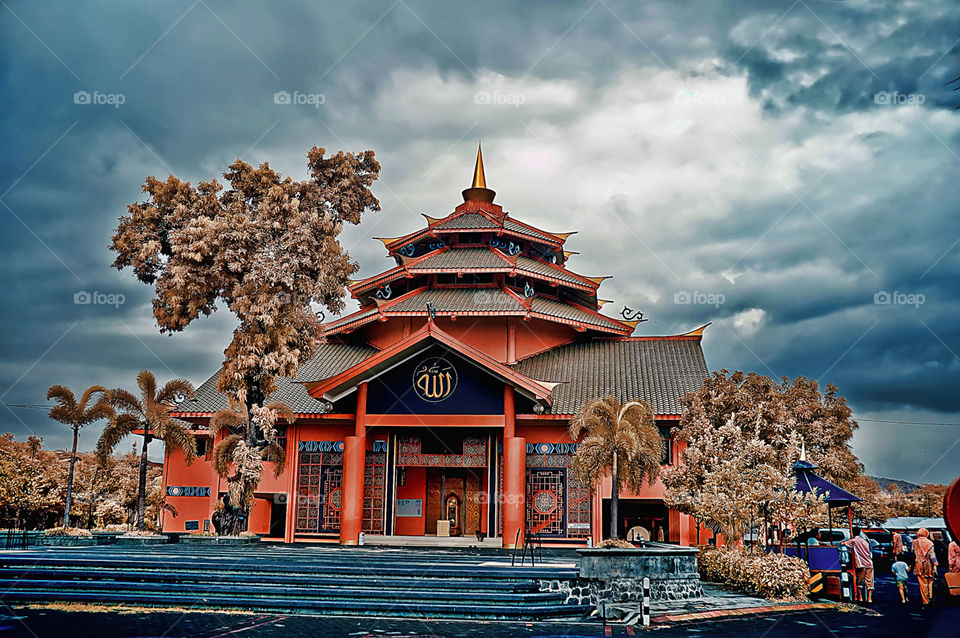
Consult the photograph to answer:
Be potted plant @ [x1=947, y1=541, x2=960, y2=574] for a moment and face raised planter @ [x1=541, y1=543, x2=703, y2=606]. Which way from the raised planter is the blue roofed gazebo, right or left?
right

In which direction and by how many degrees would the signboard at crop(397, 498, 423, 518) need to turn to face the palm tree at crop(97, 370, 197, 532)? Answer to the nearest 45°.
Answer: approximately 45° to its right

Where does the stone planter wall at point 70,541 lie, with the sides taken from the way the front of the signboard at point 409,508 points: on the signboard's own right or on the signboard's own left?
on the signboard's own right

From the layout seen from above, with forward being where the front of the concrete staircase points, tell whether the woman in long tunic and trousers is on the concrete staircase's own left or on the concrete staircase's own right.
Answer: on the concrete staircase's own left

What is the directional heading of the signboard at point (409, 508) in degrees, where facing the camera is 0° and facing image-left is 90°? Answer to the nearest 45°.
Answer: approximately 0°

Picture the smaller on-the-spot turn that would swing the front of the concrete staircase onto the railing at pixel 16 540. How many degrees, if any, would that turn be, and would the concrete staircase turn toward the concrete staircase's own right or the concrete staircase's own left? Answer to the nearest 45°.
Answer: approximately 135° to the concrete staircase's own right

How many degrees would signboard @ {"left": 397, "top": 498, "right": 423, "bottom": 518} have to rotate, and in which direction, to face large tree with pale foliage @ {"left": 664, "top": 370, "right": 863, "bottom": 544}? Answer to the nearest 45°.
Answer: approximately 45° to its left
